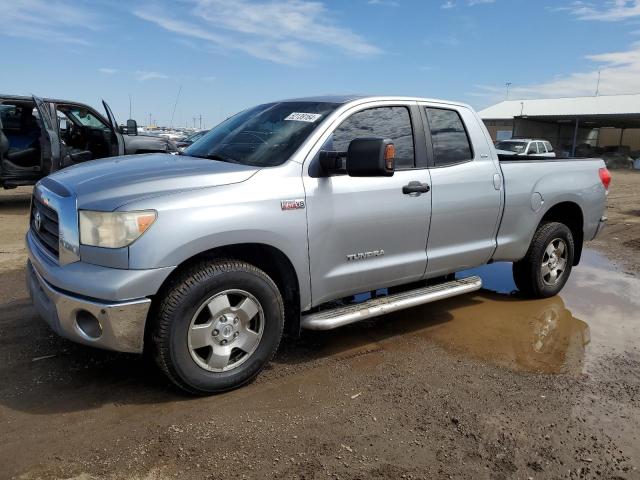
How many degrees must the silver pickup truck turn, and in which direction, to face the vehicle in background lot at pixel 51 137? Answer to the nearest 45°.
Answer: approximately 90° to its right

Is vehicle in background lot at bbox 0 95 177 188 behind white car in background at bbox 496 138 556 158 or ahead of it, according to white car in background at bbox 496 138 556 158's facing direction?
ahead

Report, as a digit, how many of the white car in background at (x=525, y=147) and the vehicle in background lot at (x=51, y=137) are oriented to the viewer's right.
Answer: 1

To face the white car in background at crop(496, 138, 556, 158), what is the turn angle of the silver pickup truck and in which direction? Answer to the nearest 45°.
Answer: approximately 180°

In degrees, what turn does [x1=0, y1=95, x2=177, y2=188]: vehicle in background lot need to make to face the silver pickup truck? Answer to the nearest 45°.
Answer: approximately 90° to its right

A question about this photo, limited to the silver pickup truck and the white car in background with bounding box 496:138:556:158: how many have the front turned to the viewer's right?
0

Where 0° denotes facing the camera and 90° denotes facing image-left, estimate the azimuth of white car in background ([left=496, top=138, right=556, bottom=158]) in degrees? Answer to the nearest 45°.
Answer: approximately 45°

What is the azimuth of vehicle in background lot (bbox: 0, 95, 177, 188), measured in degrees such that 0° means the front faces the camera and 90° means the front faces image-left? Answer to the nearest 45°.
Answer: approximately 270°

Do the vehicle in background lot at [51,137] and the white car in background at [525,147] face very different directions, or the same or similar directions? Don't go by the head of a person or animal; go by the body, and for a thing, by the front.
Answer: very different directions

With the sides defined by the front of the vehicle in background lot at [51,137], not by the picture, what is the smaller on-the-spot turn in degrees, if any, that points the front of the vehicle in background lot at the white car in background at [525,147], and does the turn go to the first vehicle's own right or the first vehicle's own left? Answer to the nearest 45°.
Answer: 0° — it already faces it

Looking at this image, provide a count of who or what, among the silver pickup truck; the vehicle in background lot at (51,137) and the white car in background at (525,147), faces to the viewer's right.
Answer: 1
